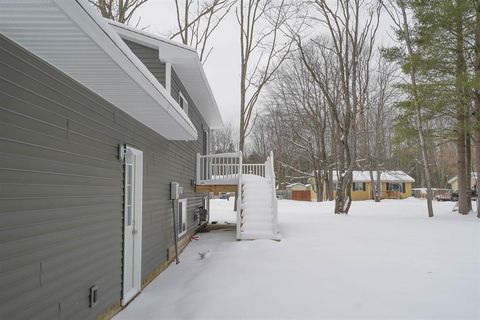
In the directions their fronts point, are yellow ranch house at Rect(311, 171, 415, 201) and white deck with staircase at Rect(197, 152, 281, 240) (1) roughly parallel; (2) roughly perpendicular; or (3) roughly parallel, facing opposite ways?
roughly parallel

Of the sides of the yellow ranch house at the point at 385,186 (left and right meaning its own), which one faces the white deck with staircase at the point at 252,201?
front

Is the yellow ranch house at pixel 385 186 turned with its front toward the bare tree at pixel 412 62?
yes

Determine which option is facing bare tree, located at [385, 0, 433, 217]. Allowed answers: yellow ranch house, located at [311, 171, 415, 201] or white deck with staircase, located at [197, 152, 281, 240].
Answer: the yellow ranch house

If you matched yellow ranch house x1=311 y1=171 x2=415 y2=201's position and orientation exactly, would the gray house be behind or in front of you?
in front

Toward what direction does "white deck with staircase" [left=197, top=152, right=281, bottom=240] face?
toward the camera

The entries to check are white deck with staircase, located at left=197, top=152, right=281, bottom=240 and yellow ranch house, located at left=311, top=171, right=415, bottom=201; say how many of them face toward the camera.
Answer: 2

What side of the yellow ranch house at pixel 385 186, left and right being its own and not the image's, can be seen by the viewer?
front

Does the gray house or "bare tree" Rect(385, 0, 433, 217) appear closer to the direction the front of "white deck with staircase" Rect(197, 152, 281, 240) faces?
the gray house

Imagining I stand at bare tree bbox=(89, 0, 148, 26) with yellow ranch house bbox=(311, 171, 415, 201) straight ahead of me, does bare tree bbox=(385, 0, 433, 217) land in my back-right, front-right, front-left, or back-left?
front-right

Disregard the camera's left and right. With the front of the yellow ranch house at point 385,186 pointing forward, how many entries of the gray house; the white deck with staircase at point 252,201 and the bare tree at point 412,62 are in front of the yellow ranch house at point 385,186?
3
